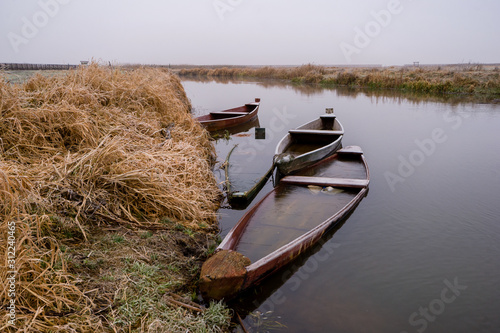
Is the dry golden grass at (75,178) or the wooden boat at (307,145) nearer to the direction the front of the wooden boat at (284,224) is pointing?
the dry golden grass

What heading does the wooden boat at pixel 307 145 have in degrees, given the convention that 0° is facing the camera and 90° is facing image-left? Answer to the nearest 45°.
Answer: approximately 45°

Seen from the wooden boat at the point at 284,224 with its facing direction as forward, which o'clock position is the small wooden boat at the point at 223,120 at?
The small wooden boat is roughly at 4 o'clock from the wooden boat.

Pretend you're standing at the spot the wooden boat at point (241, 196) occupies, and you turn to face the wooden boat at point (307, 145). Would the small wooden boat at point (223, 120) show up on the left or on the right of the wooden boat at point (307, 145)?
left

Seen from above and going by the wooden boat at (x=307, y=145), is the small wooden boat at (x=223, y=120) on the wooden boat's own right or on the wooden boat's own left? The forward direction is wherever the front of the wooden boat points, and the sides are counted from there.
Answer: on the wooden boat's own right

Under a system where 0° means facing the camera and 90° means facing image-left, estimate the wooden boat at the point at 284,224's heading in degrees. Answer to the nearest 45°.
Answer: approximately 45°

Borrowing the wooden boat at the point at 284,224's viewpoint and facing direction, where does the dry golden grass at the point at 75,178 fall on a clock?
The dry golden grass is roughly at 1 o'clock from the wooden boat.
